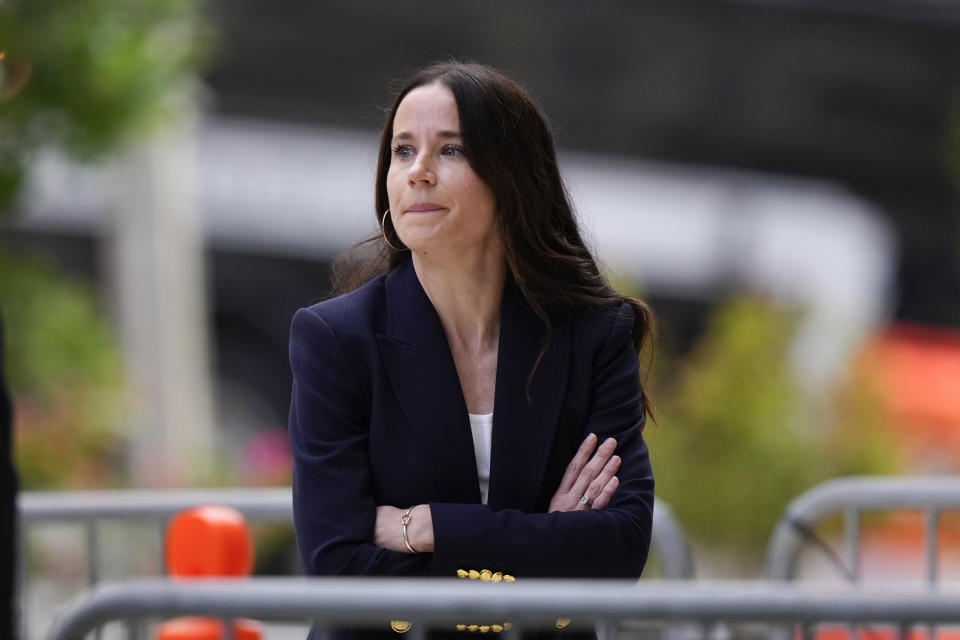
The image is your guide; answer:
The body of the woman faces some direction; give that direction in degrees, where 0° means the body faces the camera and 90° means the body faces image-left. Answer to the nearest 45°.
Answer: approximately 0°

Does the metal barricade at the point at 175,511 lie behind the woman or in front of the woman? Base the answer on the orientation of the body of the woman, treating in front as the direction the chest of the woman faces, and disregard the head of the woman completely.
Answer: behind

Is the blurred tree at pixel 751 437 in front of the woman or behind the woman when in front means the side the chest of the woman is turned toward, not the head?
behind

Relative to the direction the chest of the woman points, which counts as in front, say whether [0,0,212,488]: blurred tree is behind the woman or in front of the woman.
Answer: behind

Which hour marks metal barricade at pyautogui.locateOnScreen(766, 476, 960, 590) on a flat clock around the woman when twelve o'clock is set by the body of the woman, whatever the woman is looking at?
The metal barricade is roughly at 7 o'clock from the woman.
